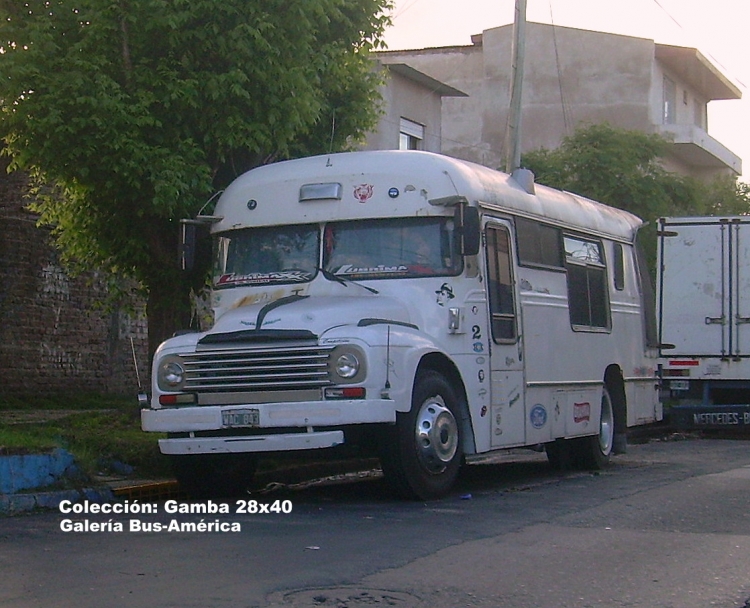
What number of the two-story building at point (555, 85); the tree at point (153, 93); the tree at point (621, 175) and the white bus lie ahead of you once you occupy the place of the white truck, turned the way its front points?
2

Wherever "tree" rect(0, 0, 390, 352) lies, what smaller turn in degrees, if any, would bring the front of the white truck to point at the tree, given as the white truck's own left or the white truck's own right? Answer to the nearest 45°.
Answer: approximately 135° to the white truck's own left

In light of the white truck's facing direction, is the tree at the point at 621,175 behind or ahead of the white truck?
ahead

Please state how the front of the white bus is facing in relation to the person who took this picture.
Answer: facing the viewer and to the left of the viewer

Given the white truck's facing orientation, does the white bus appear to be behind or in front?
behind

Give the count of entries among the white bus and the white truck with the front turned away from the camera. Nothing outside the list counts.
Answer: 1

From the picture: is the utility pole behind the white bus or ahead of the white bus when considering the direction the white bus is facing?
behind

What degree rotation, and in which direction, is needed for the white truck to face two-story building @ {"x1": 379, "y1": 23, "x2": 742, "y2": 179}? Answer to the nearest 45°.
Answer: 0° — it already faces it

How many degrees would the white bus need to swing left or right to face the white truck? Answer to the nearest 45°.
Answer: approximately 180°

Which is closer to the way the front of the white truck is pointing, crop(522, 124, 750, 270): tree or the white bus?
the tree

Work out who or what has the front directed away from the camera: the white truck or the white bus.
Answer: the white truck

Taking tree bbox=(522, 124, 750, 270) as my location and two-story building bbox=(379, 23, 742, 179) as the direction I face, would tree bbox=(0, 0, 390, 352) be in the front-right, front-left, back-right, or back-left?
back-left

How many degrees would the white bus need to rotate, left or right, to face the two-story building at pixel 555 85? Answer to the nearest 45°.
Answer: approximately 135° to its right

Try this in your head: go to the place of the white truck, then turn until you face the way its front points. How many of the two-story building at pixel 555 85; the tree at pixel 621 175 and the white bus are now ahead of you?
2

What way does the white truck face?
away from the camera
